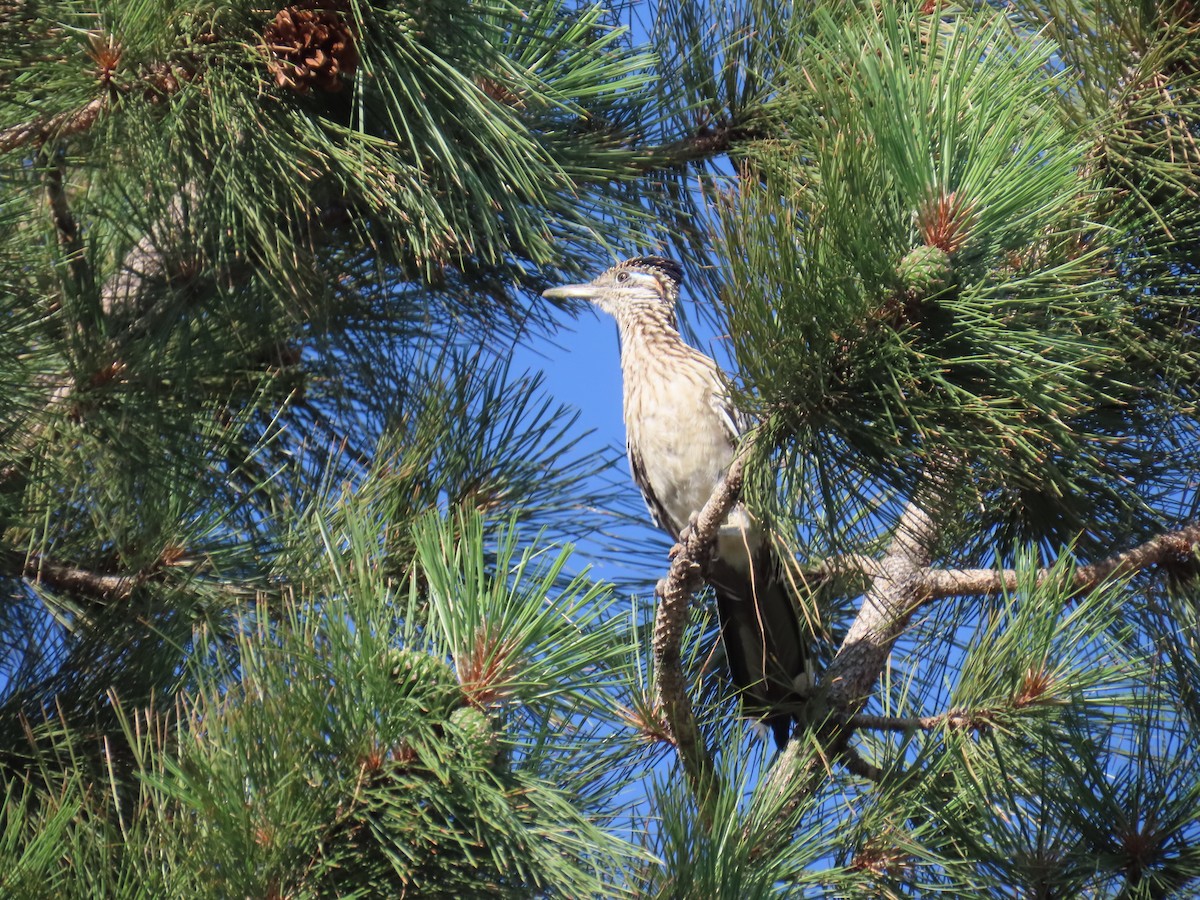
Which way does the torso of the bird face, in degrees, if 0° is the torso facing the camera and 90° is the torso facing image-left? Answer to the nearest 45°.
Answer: approximately 45°
